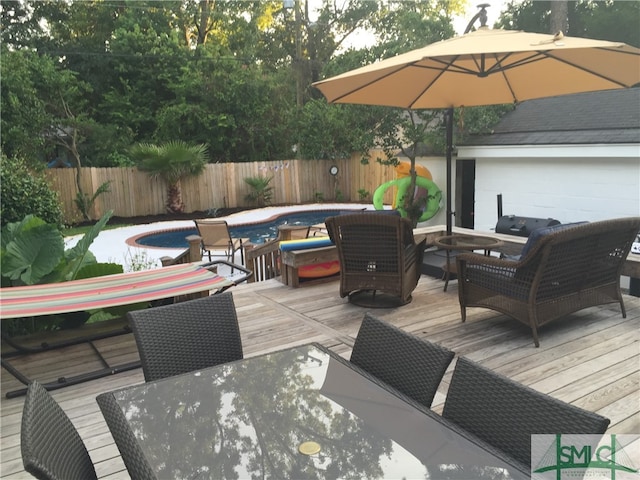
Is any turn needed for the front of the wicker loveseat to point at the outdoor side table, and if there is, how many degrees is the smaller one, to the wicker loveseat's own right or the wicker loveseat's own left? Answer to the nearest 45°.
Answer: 0° — it already faces it

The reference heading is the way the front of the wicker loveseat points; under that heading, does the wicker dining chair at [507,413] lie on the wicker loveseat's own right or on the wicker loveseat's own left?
on the wicker loveseat's own left

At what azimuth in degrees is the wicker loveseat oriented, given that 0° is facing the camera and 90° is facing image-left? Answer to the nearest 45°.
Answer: approximately 135°
